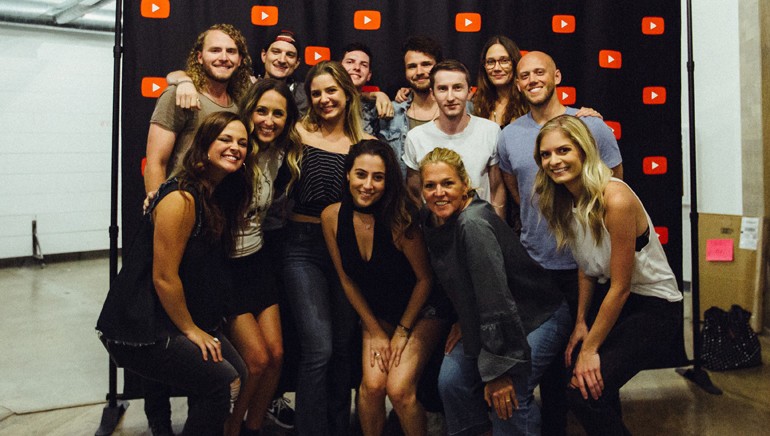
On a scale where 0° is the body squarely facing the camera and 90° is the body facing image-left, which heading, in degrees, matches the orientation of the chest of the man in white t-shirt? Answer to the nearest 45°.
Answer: approximately 0°

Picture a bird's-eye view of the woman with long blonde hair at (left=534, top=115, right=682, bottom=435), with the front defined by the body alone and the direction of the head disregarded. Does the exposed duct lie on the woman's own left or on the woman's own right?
on the woman's own right

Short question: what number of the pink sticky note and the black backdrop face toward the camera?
2

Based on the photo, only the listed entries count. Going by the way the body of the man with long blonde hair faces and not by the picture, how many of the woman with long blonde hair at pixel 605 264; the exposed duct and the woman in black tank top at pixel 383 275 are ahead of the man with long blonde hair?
2
